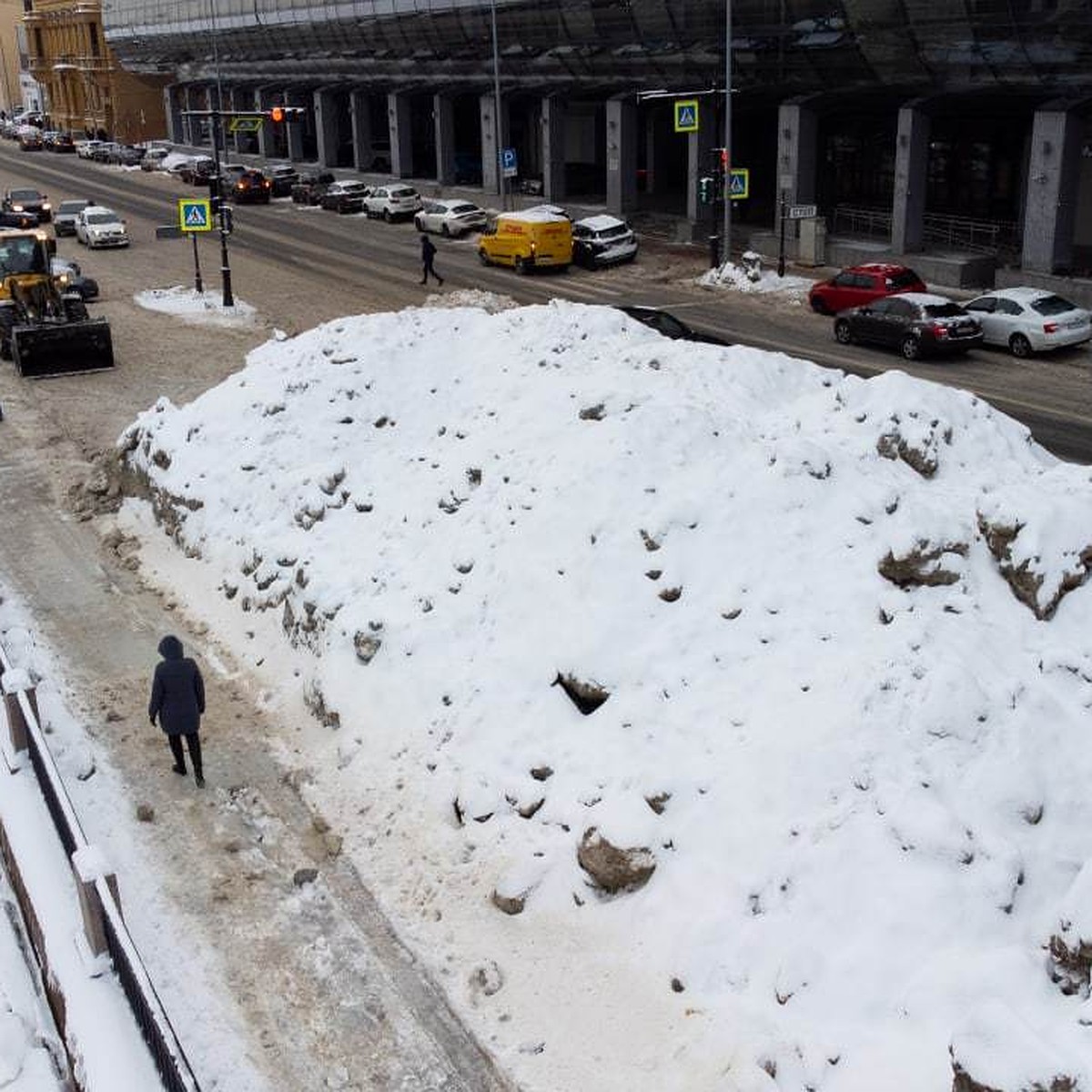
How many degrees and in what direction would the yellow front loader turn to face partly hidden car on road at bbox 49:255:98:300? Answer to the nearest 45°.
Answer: approximately 135° to its left

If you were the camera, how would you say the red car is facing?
facing away from the viewer and to the left of the viewer

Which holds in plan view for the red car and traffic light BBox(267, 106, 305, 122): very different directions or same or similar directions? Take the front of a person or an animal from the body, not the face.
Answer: very different directions

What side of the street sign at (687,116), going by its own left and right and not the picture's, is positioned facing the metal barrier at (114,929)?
front

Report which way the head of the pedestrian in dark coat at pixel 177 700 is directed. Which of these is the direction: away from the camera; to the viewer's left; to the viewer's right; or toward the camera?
away from the camera

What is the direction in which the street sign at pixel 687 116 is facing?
toward the camera

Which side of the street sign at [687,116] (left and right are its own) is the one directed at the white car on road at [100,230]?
right

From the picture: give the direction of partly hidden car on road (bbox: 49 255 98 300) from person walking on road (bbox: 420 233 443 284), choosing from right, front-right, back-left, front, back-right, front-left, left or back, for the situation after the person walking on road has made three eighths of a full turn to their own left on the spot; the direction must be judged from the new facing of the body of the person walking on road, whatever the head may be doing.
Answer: back-right

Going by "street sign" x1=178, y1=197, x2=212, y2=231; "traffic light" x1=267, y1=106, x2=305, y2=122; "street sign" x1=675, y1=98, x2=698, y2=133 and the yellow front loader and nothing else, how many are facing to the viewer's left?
0

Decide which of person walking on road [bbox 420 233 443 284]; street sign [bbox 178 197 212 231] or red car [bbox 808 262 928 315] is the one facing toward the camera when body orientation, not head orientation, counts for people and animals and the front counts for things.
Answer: the street sign

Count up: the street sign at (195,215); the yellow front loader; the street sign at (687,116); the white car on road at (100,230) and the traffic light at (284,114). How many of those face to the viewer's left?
0

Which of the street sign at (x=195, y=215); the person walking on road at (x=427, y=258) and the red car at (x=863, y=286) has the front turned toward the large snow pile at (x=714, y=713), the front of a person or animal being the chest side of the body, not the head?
the street sign

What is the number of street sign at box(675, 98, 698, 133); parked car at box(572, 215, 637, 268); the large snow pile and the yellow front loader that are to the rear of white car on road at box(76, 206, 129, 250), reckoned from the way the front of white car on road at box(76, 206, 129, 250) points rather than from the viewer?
0

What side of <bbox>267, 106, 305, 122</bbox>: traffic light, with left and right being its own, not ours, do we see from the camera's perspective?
front

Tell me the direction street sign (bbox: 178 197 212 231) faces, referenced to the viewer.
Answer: facing the viewer

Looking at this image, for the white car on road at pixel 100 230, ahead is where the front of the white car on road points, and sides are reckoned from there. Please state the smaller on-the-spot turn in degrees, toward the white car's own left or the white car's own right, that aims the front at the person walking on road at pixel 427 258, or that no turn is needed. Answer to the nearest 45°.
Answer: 0° — it already faces them

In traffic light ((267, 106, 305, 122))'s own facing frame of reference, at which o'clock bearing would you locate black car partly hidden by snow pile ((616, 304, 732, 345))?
The black car partly hidden by snow pile is roughly at 11 o'clock from the traffic light.
